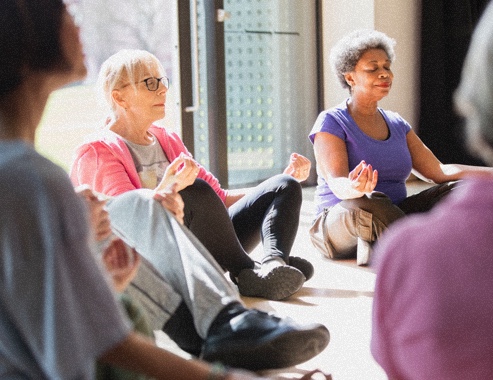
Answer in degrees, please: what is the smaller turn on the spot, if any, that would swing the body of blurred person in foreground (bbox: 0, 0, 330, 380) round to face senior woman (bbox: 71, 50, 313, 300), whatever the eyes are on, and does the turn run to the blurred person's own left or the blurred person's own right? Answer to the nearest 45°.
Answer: approximately 45° to the blurred person's own left

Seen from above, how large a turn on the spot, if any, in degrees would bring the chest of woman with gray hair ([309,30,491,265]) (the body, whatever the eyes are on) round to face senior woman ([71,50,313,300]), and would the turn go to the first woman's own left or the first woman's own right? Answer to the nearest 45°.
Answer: approximately 90° to the first woman's own right

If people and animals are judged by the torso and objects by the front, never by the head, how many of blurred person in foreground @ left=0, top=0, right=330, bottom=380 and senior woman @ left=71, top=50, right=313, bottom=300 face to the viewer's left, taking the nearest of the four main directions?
0

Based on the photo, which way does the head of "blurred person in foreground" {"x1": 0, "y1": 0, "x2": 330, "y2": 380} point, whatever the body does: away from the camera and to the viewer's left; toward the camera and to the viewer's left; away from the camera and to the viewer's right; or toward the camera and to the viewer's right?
away from the camera and to the viewer's right

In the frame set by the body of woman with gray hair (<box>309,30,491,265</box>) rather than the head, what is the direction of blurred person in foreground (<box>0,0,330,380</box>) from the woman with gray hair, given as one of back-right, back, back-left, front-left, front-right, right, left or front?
front-right

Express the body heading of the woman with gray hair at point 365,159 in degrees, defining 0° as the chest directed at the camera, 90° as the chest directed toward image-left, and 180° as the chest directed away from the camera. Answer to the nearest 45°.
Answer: approximately 315°

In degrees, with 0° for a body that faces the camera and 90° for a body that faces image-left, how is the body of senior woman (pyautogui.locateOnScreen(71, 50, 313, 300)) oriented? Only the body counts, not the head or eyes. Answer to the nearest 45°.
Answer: approximately 315°

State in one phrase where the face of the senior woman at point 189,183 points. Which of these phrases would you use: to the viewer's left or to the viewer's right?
to the viewer's right

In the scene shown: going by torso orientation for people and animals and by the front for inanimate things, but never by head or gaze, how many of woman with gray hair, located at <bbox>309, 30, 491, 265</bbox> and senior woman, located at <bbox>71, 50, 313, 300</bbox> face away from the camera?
0

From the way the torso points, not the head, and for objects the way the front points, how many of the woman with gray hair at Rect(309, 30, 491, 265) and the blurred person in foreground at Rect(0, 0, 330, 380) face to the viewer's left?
0

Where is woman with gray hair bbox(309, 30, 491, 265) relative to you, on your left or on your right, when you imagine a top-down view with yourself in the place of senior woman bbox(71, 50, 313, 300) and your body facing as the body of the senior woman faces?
on your left

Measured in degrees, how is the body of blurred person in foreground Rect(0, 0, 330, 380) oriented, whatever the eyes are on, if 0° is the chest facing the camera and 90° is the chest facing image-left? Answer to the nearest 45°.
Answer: approximately 225°
